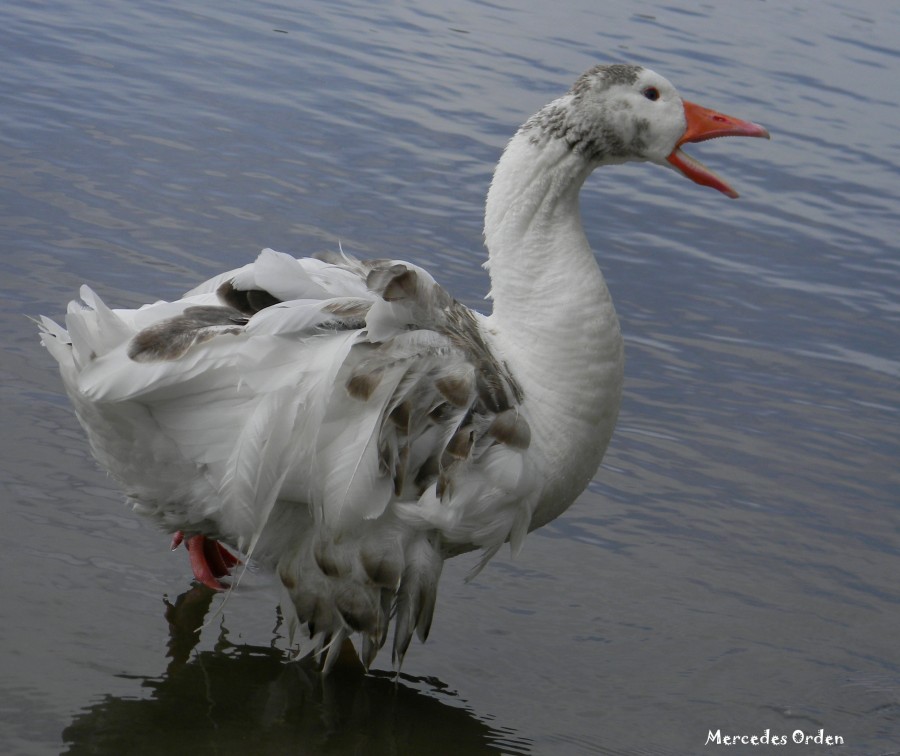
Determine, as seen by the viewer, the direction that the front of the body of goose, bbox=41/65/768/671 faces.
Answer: to the viewer's right
